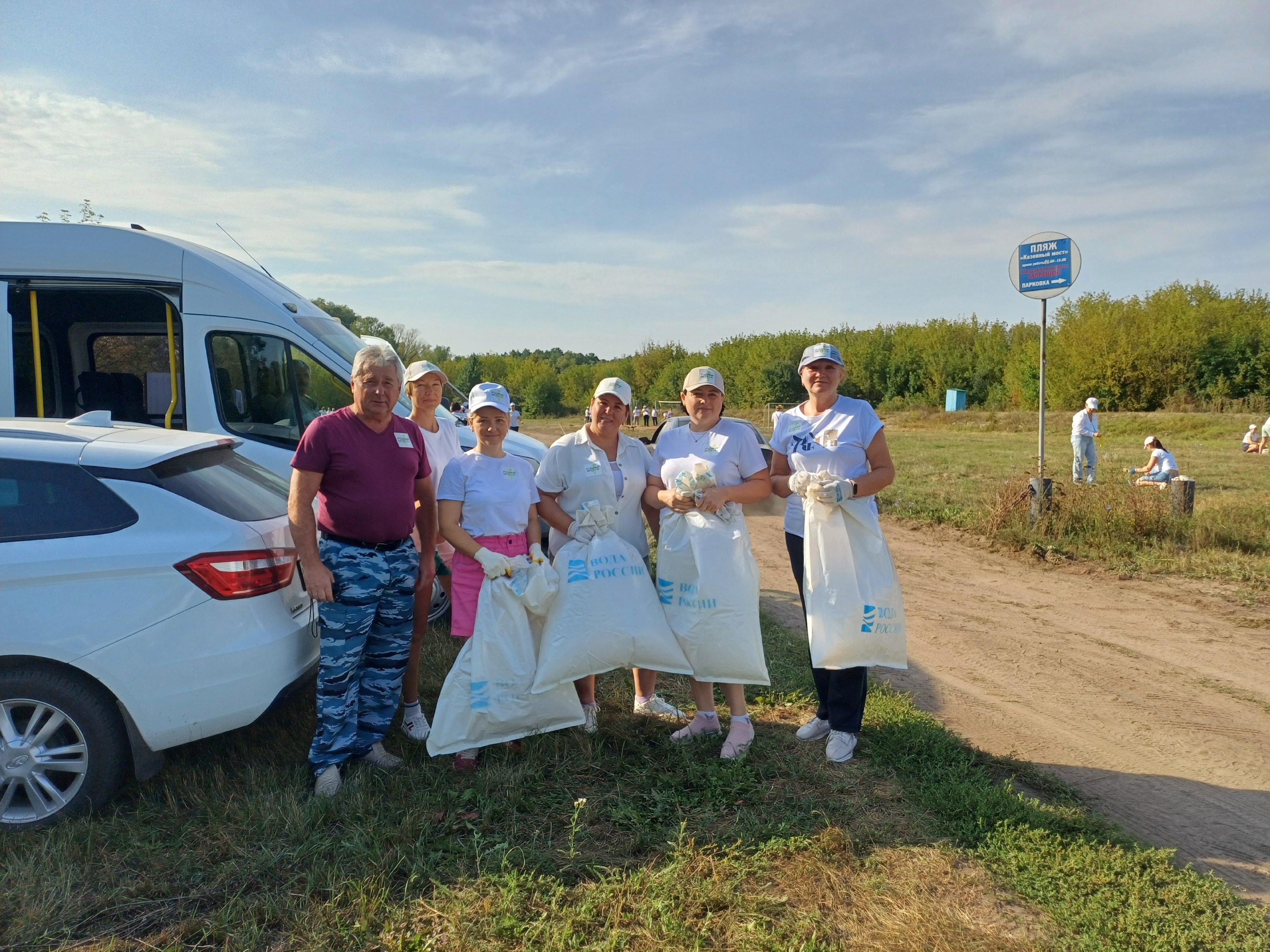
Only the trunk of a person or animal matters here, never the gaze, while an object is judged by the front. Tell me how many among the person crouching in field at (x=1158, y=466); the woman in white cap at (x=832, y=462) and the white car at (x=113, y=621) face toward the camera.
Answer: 1

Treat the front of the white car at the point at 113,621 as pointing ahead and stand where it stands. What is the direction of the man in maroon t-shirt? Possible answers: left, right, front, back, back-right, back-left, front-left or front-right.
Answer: back

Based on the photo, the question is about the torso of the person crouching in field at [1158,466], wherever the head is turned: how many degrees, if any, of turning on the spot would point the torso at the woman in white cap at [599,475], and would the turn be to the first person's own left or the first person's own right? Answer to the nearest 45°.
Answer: approximately 90° to the first person's own left

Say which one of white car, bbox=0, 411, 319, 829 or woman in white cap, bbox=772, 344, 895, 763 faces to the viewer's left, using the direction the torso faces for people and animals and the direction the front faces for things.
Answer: the white car

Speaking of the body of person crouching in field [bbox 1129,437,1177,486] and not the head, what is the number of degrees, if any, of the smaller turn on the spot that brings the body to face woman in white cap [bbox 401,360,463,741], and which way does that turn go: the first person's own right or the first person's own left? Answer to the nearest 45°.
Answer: approximately 90° to the first person's own left

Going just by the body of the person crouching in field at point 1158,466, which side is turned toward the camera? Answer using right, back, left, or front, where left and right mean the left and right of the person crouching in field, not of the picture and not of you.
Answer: left

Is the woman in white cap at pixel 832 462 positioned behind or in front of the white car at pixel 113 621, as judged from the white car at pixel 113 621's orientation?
behind

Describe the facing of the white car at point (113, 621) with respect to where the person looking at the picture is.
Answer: facing to the left of the viewer

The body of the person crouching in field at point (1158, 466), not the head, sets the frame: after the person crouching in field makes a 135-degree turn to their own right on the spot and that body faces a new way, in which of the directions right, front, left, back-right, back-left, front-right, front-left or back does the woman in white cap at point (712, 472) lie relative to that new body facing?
back-right

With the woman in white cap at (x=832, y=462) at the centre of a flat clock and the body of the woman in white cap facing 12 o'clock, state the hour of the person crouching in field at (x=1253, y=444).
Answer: The person crouching in field is roughly at 7 o'clock from the woman in white cap.

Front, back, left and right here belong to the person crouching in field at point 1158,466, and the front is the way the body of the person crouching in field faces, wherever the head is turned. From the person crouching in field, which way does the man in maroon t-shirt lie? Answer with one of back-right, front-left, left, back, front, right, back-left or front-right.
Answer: left

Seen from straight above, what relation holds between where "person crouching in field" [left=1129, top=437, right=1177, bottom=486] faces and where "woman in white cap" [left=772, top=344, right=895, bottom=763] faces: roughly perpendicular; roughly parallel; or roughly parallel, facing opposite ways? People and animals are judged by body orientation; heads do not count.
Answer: roughly perpendicular

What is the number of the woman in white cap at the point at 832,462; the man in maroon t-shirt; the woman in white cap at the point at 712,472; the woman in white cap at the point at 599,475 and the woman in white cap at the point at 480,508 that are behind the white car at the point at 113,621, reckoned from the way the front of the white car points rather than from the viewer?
5
